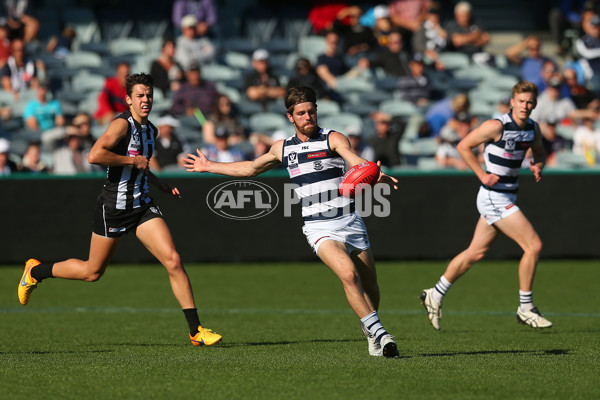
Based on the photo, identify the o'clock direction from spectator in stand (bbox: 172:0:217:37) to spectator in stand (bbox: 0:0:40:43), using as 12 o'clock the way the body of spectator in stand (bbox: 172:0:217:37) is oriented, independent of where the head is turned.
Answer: spectator in stand (bbox: 0:0:40:43) is roughly at 3 o'clock from spectator in stand (bbox: 172:0:217:37).

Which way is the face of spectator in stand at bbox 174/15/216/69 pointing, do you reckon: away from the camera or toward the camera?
toward the camera

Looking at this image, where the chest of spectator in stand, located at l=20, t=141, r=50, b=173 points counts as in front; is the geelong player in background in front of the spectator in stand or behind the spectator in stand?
in front

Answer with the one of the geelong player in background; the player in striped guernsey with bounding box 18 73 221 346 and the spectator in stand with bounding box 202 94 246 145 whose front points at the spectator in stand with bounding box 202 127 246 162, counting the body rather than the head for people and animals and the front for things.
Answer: the spectator in stand with bounding box 202 94 246 145

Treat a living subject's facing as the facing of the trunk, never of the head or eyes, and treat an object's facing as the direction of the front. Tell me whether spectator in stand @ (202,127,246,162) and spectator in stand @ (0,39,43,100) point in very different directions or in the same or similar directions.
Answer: same or similar directions

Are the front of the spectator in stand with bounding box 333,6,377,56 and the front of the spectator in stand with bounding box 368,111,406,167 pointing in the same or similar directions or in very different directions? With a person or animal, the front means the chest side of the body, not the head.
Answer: same or similar directions

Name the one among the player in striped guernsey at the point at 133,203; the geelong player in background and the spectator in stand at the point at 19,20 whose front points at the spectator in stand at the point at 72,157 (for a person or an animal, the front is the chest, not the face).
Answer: the spectator in stand at the point at 19,20

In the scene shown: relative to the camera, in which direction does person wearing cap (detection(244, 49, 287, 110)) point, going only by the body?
toward the camera

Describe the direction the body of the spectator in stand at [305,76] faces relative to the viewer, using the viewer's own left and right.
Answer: facing the viewer

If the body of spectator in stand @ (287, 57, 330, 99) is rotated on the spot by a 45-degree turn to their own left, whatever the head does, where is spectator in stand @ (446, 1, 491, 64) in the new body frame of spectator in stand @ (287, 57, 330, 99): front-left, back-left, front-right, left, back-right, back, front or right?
left

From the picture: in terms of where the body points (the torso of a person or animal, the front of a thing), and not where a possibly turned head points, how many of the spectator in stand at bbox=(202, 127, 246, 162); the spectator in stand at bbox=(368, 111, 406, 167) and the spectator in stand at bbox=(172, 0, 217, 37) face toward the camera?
3

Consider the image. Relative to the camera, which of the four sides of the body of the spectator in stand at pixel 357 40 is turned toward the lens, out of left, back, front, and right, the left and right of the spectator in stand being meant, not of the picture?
front

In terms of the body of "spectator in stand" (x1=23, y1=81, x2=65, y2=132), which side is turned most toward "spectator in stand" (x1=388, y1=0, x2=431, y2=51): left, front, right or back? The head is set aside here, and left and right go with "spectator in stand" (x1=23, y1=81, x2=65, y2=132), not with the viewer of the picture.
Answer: left

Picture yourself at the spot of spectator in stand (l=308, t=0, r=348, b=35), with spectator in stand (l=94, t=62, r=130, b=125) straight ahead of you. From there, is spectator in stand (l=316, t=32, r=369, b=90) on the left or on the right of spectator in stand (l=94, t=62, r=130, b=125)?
left

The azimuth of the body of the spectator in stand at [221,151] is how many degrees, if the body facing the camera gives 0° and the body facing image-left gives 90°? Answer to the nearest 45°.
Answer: approximately 0°
